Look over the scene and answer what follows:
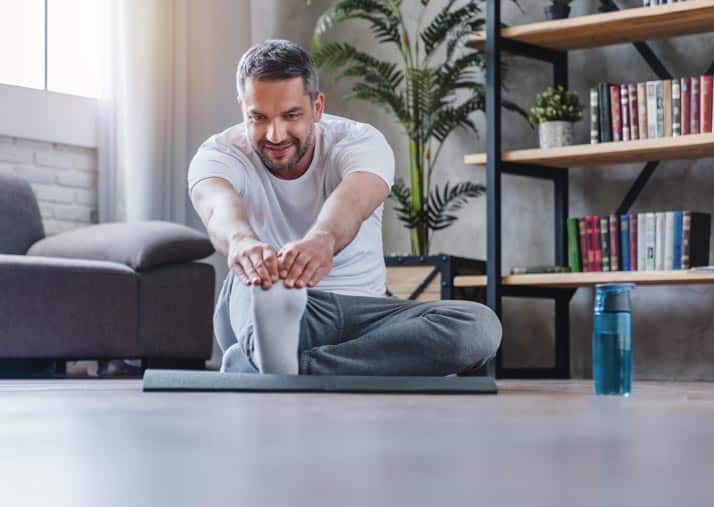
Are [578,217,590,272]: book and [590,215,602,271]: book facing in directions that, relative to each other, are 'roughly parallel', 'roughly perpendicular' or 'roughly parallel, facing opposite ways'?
roughly parallel

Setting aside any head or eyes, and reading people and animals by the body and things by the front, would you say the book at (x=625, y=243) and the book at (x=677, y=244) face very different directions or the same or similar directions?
same or similar directions

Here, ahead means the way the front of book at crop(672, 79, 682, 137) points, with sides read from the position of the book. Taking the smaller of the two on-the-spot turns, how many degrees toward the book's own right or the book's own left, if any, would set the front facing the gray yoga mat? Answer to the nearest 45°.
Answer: approximately 90° to the book's own right

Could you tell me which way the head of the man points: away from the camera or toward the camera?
toward the camera
